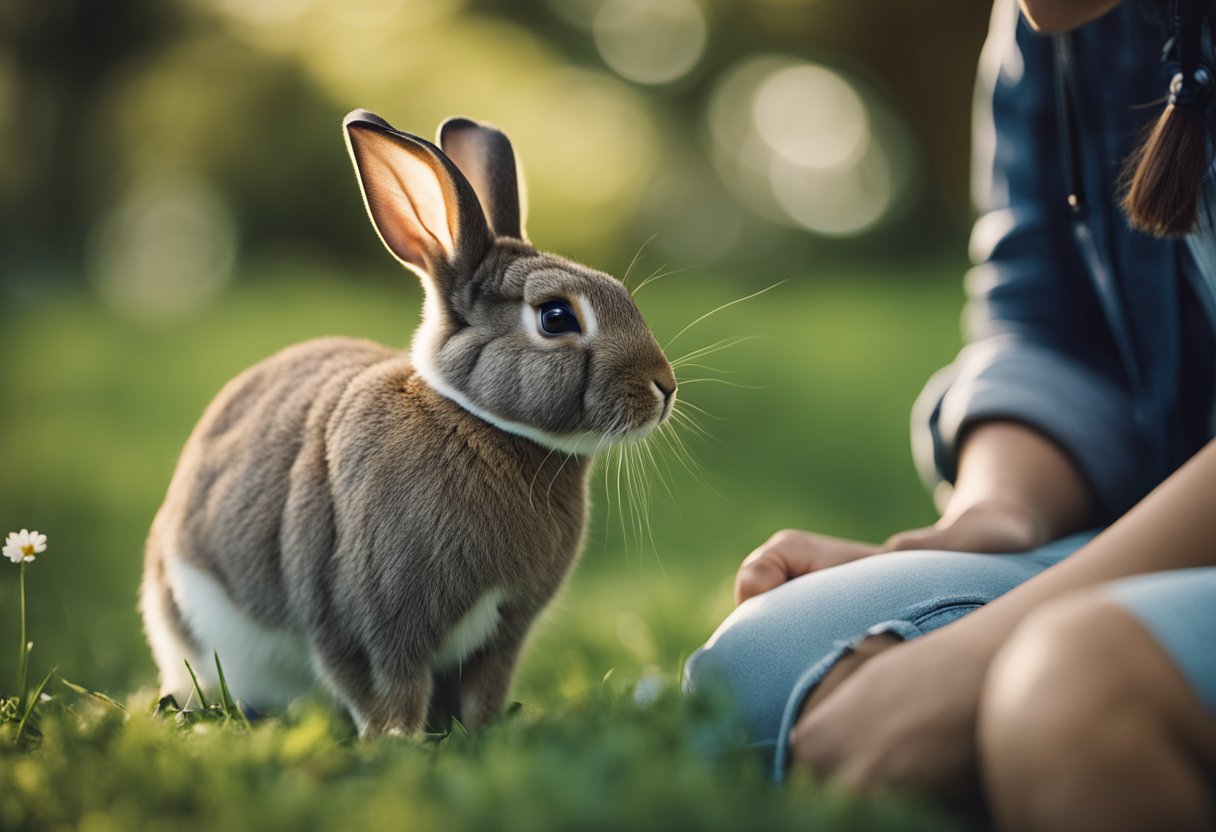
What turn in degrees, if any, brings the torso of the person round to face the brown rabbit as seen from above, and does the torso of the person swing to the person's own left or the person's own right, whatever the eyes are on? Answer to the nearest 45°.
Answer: approximately 45° to the person's own right

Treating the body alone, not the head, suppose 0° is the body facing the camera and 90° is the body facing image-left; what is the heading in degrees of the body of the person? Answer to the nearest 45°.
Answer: approximately 45°

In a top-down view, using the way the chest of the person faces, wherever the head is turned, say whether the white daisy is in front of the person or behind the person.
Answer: in front
